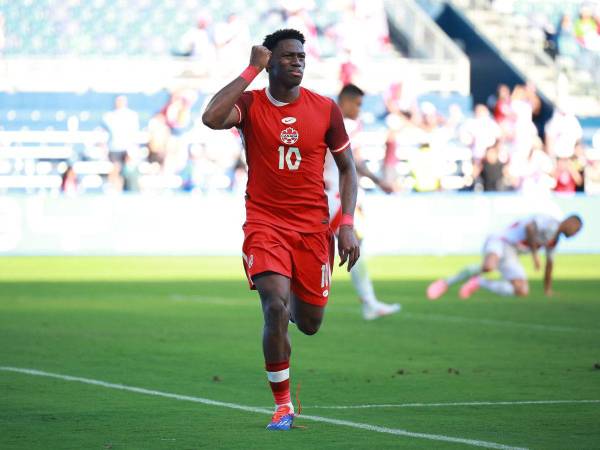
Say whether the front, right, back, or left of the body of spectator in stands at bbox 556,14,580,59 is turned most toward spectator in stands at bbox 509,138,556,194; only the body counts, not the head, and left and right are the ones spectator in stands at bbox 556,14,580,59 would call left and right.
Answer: front

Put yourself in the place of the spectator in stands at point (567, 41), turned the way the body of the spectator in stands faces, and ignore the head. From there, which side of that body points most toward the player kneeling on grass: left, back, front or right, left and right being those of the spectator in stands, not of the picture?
front

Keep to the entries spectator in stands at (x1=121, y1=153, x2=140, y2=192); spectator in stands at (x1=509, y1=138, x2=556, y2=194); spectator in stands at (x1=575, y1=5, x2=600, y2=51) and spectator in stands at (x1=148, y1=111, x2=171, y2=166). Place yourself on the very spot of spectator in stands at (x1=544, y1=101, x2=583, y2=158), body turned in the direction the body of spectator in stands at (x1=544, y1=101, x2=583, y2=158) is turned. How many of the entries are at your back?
1

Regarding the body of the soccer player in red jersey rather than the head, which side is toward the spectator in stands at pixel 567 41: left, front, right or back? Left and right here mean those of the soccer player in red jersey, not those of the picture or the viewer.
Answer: back

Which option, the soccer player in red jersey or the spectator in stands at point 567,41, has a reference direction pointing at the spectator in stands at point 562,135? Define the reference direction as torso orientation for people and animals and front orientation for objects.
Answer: the spectator in stands at point 567,41

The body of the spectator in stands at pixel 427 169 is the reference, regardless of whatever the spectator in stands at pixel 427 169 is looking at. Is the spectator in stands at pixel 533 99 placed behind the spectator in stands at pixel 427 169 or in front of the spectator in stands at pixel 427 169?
behind

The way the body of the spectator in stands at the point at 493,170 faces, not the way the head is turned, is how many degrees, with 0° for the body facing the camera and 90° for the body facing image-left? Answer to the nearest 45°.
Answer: approximately 0°

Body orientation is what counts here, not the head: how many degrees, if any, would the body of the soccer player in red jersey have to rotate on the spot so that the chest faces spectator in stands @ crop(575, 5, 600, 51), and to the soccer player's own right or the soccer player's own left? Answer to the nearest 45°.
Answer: approximately 180°

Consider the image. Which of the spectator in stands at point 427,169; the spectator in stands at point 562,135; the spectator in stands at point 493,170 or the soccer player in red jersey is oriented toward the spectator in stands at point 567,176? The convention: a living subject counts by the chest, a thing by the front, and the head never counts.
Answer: the spectator in stands at point 562,135

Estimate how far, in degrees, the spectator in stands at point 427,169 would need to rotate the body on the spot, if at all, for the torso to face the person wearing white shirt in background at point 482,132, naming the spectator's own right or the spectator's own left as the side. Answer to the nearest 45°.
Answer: approximately 135° to the spectator's own left

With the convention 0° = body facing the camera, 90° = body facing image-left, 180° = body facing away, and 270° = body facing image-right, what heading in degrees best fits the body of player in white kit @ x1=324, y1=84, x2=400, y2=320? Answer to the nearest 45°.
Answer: approximately 270°

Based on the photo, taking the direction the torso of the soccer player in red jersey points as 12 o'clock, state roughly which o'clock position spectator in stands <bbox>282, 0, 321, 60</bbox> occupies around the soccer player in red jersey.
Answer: The spectator in stands is roughly at 6 o'clock from the soccer player in red jersey.

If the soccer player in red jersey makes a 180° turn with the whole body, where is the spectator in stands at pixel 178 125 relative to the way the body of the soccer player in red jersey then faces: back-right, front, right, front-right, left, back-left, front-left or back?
front
